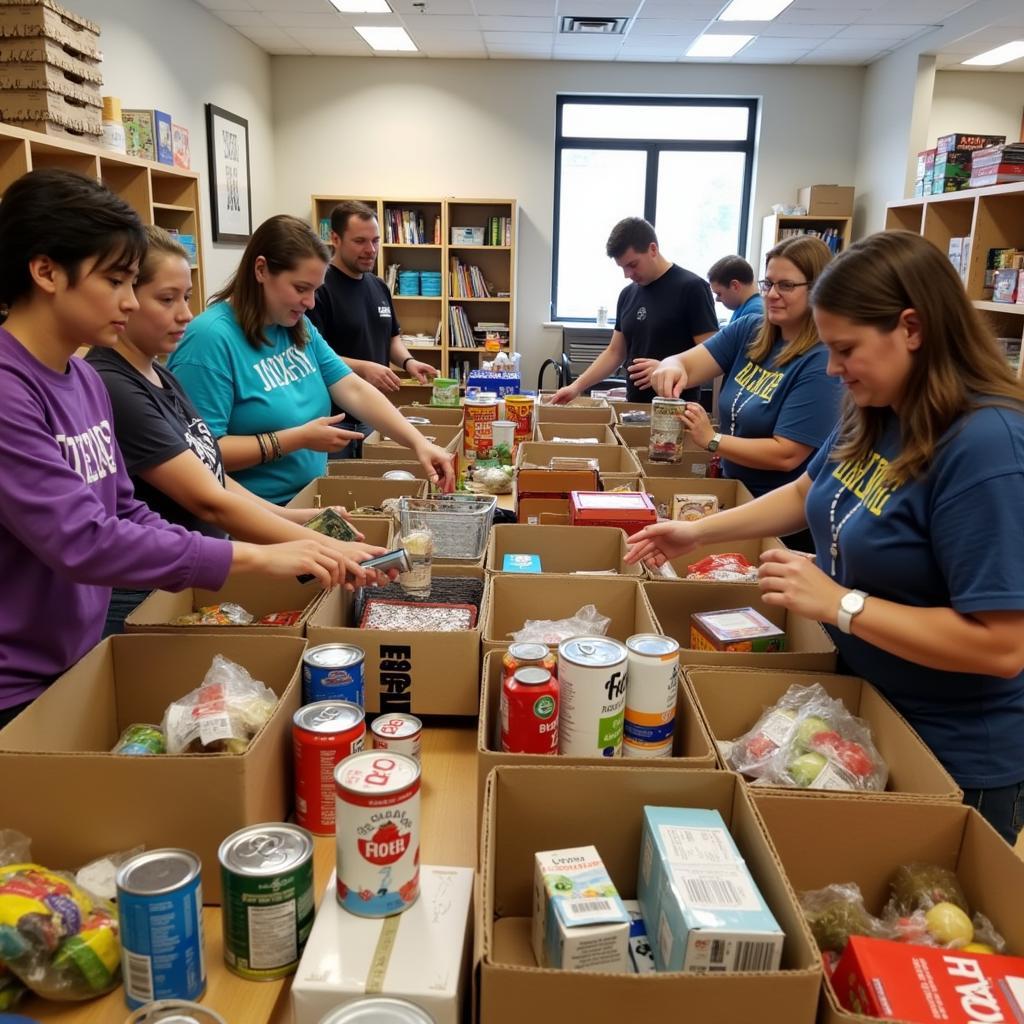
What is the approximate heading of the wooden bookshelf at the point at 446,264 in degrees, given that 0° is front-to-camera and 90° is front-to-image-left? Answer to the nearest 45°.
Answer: approximately 0°

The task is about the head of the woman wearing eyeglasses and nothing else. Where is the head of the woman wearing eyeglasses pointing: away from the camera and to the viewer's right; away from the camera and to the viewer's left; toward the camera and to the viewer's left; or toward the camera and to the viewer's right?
toward the camera and to the viewer's left

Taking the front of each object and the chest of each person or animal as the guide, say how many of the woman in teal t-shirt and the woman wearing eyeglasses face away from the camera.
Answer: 0

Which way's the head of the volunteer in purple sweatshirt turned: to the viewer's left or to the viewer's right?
to the viewer's right

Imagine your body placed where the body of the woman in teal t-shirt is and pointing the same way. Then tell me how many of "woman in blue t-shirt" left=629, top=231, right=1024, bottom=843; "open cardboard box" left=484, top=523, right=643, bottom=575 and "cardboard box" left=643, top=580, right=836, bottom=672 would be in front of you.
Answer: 3

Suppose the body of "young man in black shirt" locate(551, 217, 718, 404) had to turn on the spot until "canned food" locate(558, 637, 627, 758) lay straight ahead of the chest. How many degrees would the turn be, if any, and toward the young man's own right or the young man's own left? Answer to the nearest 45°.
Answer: approximately 45° to the young man's own left

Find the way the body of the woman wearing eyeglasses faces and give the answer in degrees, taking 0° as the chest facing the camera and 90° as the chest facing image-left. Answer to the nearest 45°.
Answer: approximately 45°

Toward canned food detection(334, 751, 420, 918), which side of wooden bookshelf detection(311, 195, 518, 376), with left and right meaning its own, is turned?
front

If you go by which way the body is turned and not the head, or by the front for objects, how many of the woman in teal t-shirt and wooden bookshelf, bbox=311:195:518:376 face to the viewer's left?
0

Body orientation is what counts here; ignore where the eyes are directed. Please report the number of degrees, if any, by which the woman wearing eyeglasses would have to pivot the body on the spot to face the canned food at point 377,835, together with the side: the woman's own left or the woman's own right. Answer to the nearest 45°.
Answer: approximately 45° to the woman's own left

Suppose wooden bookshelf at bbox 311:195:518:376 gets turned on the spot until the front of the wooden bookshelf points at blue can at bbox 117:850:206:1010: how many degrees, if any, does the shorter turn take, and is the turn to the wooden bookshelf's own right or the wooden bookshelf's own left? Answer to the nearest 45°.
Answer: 0° — it already faces it

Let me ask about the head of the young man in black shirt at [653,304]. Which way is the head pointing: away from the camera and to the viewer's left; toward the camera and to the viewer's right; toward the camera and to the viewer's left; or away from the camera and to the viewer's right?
toward the camera and to the viewer's left
